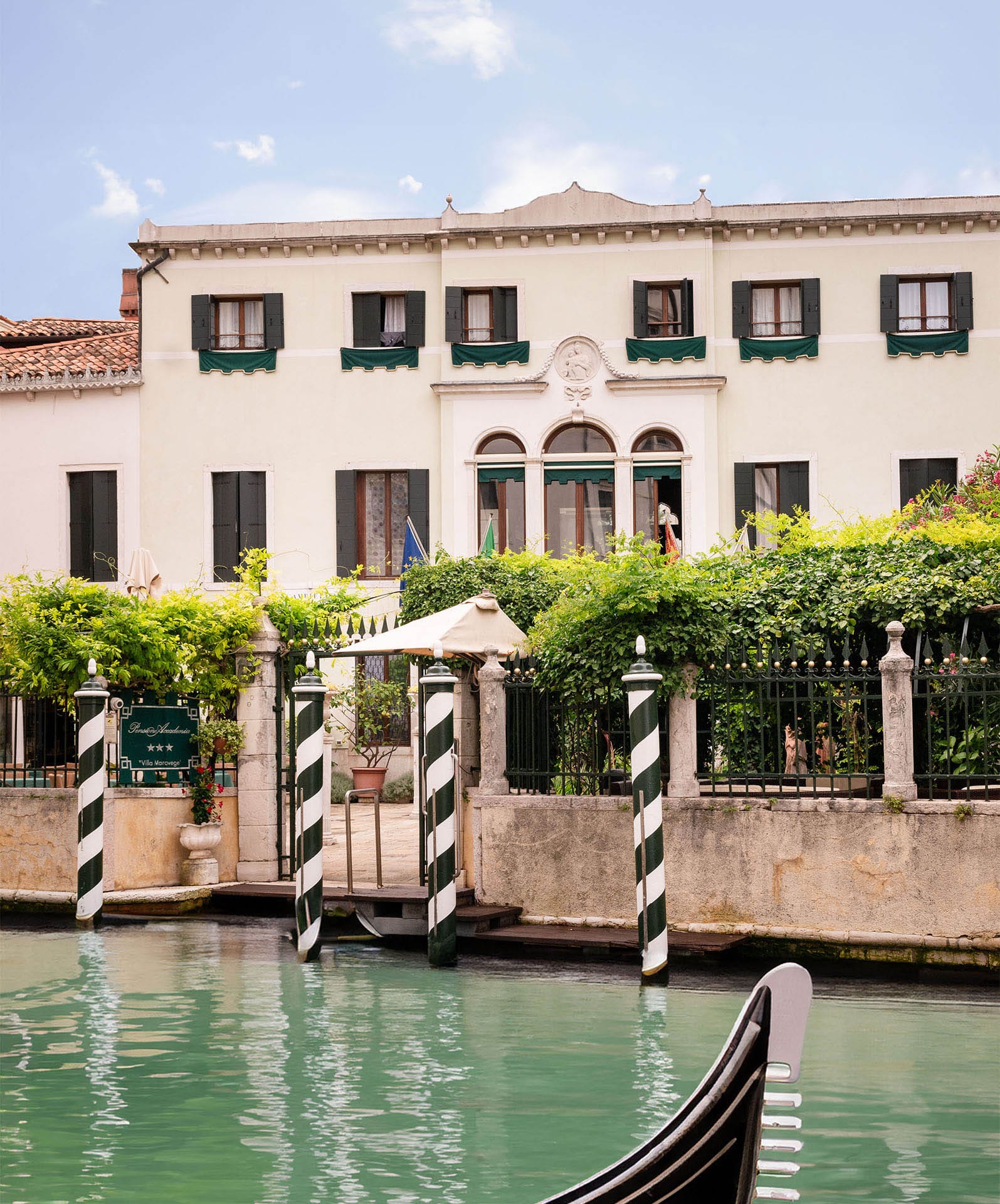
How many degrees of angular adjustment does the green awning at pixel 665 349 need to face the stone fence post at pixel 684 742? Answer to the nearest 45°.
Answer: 0° — it already faces it

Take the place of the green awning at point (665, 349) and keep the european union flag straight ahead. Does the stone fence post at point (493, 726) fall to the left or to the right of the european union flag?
left

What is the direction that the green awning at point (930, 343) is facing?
toward the camera

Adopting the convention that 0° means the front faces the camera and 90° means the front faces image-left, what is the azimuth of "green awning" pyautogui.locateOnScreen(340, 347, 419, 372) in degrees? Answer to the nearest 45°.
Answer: approximately 0°

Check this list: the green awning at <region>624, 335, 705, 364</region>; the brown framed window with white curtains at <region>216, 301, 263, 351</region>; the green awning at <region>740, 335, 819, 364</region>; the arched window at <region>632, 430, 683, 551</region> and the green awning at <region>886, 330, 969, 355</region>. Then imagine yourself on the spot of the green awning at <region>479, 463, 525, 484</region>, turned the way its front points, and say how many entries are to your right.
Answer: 1

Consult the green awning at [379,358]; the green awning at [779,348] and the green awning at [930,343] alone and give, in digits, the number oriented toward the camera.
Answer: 3

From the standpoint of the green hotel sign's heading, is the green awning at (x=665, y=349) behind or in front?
behind

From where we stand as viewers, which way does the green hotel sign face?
facing the viewer

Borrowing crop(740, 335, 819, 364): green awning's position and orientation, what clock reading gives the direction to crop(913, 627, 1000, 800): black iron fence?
The black iron fence is roughly at 12 o'clock from the green awning.

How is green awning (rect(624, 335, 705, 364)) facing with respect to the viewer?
toward the camera

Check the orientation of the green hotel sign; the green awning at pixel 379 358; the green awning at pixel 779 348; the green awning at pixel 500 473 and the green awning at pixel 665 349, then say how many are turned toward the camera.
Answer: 5

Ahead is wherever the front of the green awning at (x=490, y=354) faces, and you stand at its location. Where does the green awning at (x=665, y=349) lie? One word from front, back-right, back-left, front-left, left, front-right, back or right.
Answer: left

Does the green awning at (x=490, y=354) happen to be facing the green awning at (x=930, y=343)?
no

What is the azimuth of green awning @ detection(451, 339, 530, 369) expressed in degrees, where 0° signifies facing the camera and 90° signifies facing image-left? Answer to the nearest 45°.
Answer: approximately 0°

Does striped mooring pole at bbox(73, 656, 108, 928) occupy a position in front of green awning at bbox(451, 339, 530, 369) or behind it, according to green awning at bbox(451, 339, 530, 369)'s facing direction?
in front
